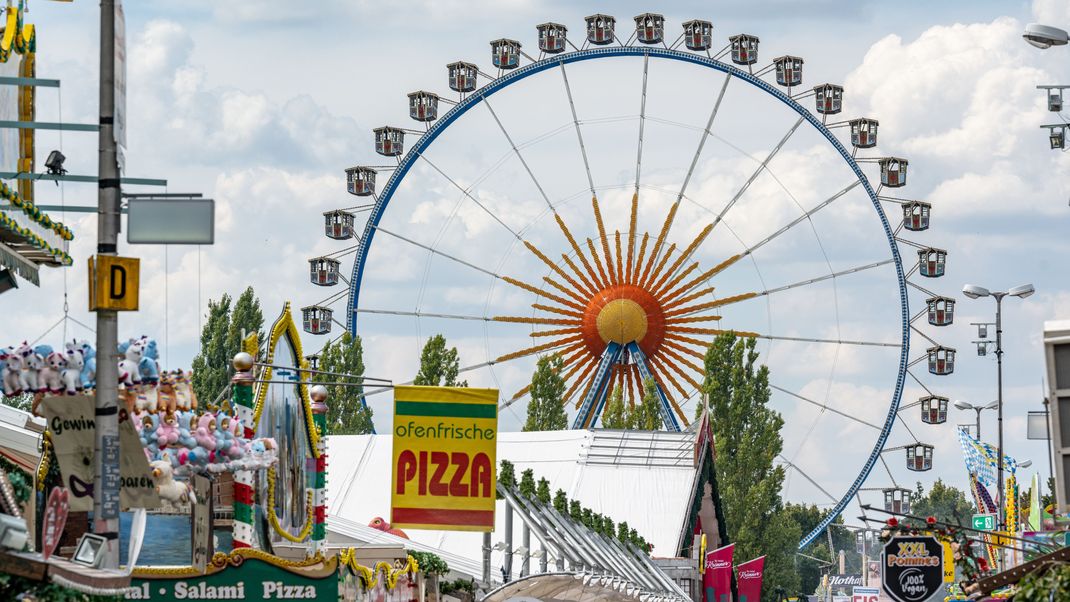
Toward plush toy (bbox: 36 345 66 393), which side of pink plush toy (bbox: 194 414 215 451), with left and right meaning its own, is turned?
right

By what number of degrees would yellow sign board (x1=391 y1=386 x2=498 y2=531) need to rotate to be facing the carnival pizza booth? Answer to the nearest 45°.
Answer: approximately 45° to its right

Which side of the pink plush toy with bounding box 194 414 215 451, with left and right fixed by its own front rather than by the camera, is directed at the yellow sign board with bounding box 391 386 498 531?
left

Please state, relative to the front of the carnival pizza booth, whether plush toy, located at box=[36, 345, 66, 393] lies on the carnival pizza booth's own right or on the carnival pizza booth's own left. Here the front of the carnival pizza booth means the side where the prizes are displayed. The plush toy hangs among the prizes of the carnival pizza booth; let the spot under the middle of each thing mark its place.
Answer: on the carnival pizza booth's own right

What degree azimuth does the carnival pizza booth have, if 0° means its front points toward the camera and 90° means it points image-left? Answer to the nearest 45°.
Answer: approximately 315°

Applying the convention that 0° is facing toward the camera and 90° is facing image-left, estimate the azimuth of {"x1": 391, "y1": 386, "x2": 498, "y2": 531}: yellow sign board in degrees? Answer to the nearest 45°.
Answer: approximately 0°

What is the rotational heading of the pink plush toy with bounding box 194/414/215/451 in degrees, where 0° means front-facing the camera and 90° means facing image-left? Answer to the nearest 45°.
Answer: approximately 315°
